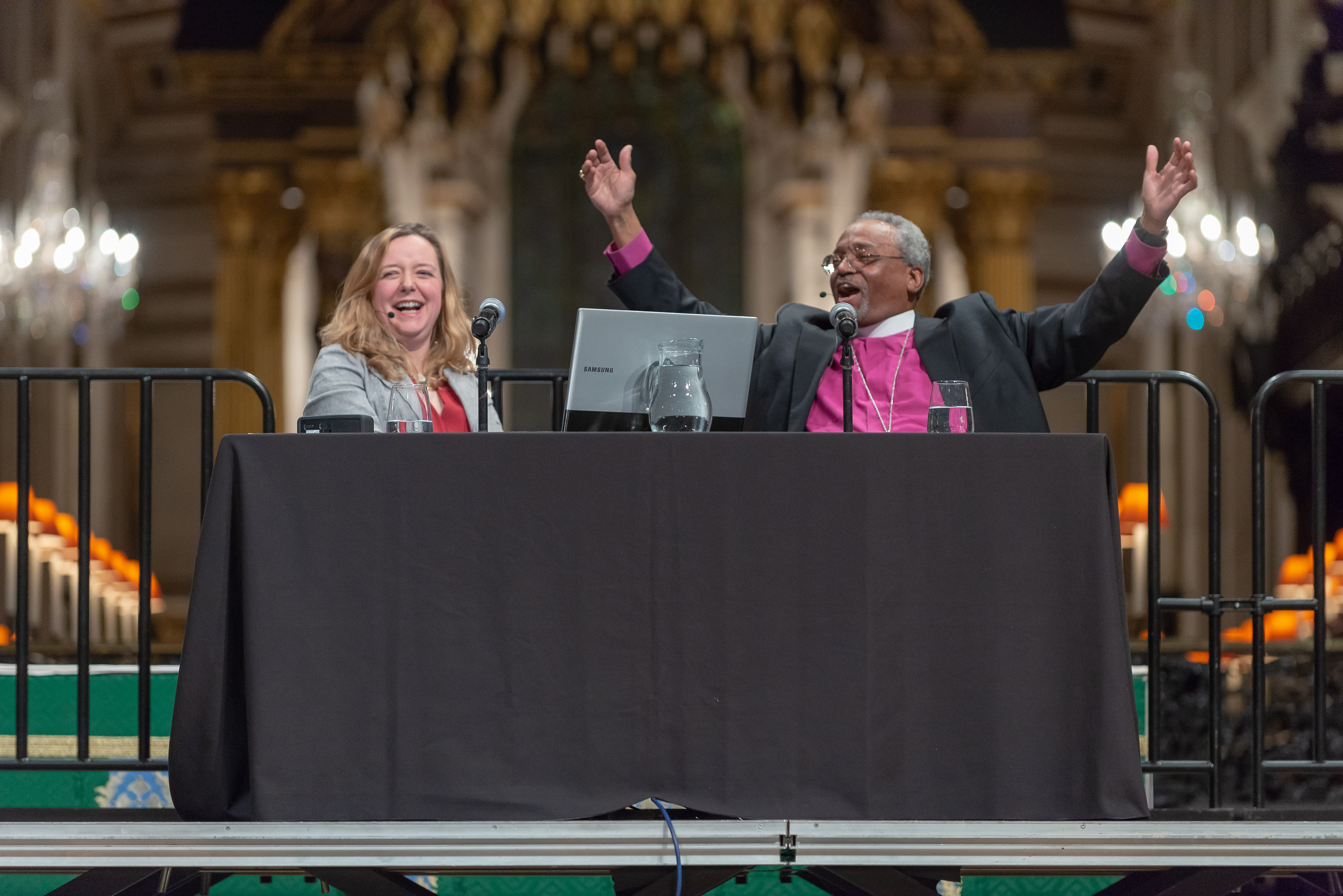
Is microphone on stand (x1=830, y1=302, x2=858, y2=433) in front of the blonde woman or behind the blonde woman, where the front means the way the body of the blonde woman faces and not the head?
in front

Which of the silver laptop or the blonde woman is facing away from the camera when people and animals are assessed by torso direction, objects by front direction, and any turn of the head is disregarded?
the silver laptop

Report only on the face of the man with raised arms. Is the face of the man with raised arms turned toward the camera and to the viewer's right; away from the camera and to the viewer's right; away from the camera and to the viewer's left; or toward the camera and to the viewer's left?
toward the camera and to the viewer's left

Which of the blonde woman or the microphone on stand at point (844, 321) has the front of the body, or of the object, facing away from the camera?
the microphone on stand

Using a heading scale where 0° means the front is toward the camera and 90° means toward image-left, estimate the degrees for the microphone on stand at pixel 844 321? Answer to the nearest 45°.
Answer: approximately 180°

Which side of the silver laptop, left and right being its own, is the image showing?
back

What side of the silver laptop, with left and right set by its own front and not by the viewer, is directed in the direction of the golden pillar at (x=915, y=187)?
front

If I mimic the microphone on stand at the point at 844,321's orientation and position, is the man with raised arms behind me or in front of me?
in front
